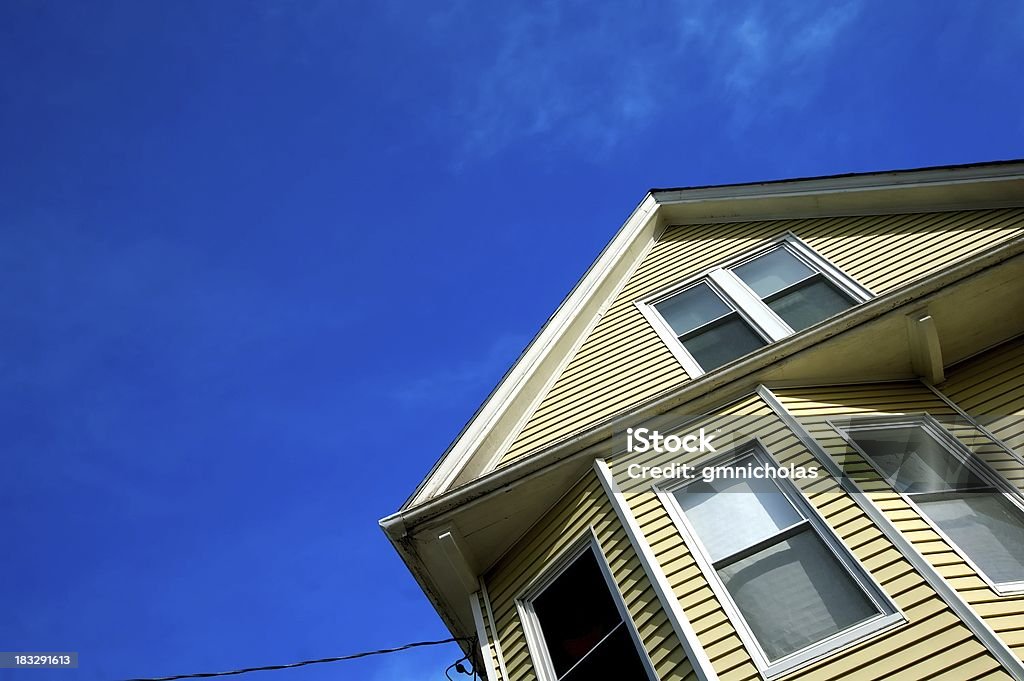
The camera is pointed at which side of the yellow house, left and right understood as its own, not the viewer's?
front
